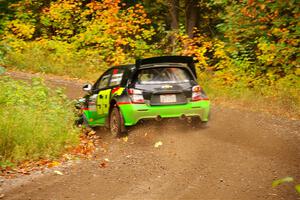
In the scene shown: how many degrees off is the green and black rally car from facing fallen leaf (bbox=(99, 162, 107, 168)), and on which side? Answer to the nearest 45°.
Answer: approximately 90° to its left

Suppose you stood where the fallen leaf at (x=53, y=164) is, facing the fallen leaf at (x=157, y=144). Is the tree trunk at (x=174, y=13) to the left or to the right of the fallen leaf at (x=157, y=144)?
left

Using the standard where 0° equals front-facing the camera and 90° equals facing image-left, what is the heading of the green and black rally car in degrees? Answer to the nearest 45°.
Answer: approximately 135°

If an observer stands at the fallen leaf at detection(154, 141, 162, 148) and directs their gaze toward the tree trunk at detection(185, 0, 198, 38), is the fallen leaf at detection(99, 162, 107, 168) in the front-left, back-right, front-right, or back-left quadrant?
back-left

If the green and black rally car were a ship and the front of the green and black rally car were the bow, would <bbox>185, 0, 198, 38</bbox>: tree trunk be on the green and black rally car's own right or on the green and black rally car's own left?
on the green and black rally car's own right

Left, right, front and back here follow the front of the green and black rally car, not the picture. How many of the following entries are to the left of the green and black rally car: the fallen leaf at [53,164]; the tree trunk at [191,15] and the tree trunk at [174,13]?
1

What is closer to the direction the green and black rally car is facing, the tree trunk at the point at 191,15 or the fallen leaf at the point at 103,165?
the tree trunk

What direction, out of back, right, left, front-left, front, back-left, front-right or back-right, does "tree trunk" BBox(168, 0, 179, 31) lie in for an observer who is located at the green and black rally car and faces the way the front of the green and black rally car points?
front-right

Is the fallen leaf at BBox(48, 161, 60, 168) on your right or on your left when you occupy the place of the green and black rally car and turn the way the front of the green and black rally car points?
on your left
